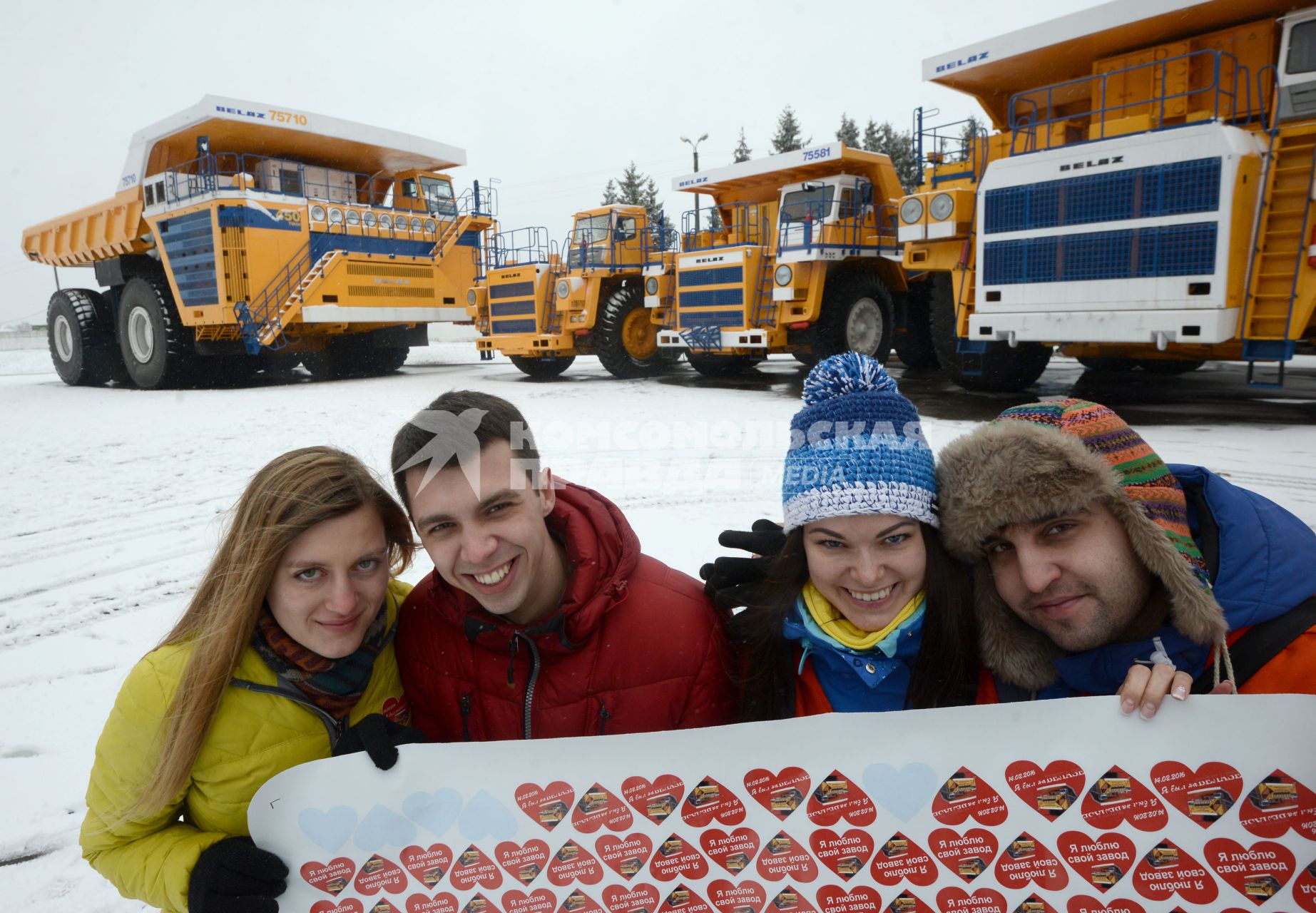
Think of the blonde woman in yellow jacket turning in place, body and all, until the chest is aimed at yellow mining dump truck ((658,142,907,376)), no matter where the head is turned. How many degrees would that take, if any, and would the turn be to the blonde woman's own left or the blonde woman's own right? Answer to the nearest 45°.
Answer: approximately 90° to the blonde woman's own left

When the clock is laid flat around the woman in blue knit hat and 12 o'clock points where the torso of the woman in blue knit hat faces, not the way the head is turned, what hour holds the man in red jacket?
The man in red jacket is roughly at 3 o'clock from the woman in blue knit hat.

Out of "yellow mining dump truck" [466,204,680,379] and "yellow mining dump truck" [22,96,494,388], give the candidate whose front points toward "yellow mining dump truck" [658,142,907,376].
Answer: "yellow mining dump truck" [22,96,494,388]

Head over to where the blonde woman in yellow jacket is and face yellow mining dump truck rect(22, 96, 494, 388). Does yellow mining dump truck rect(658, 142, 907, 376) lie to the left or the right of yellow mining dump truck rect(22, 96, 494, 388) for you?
right

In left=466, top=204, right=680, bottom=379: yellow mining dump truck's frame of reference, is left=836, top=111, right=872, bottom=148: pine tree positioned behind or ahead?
behind

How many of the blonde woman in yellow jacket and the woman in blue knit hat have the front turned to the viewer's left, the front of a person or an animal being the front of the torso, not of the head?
0

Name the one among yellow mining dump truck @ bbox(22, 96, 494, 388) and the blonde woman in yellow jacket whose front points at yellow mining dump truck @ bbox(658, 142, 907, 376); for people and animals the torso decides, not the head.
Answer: yellow mining dump truck @ bbox(22, 96, 494, 388)

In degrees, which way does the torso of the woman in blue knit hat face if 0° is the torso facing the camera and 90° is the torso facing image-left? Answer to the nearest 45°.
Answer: approximately 0°

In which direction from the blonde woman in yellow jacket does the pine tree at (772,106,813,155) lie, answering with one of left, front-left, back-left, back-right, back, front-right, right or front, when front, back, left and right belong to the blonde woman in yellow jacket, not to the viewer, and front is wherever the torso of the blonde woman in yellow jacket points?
left

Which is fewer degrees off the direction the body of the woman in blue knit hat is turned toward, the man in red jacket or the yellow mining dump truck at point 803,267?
the man in red jacket

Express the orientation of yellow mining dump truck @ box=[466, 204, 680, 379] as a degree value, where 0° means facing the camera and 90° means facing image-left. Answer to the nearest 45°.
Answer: approximately 45°
